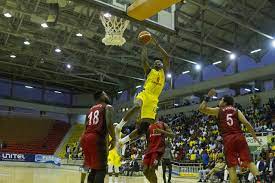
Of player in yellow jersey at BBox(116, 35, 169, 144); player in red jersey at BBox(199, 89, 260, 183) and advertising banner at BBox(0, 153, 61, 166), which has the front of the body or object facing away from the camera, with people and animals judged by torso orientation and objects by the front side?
the player in red jersey

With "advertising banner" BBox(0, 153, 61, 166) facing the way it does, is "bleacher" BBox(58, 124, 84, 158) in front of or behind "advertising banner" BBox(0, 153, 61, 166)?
behind

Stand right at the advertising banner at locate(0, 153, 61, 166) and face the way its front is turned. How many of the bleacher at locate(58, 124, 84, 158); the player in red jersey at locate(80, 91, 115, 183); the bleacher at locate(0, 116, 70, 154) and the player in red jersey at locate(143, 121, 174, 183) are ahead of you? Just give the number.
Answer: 2

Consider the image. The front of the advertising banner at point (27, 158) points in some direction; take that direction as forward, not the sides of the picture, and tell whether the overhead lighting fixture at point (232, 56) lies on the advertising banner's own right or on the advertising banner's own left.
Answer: on the advertising banner's own left

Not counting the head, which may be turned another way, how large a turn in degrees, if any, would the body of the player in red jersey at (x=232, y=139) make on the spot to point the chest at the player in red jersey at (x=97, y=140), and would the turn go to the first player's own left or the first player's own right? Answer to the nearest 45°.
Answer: approximately 135° to the first player's own left

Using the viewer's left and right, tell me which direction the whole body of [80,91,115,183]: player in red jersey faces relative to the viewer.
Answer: facing away from the viewer and to the right of the viewer

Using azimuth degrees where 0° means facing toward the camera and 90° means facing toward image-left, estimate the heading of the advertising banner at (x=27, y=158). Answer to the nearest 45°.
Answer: approximately 0°

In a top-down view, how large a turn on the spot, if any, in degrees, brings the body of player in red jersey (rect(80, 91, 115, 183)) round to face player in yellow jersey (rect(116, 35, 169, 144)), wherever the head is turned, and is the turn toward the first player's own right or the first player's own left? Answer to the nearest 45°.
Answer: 0° — they already face them

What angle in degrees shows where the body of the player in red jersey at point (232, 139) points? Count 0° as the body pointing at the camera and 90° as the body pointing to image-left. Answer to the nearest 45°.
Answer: approximately 180°
